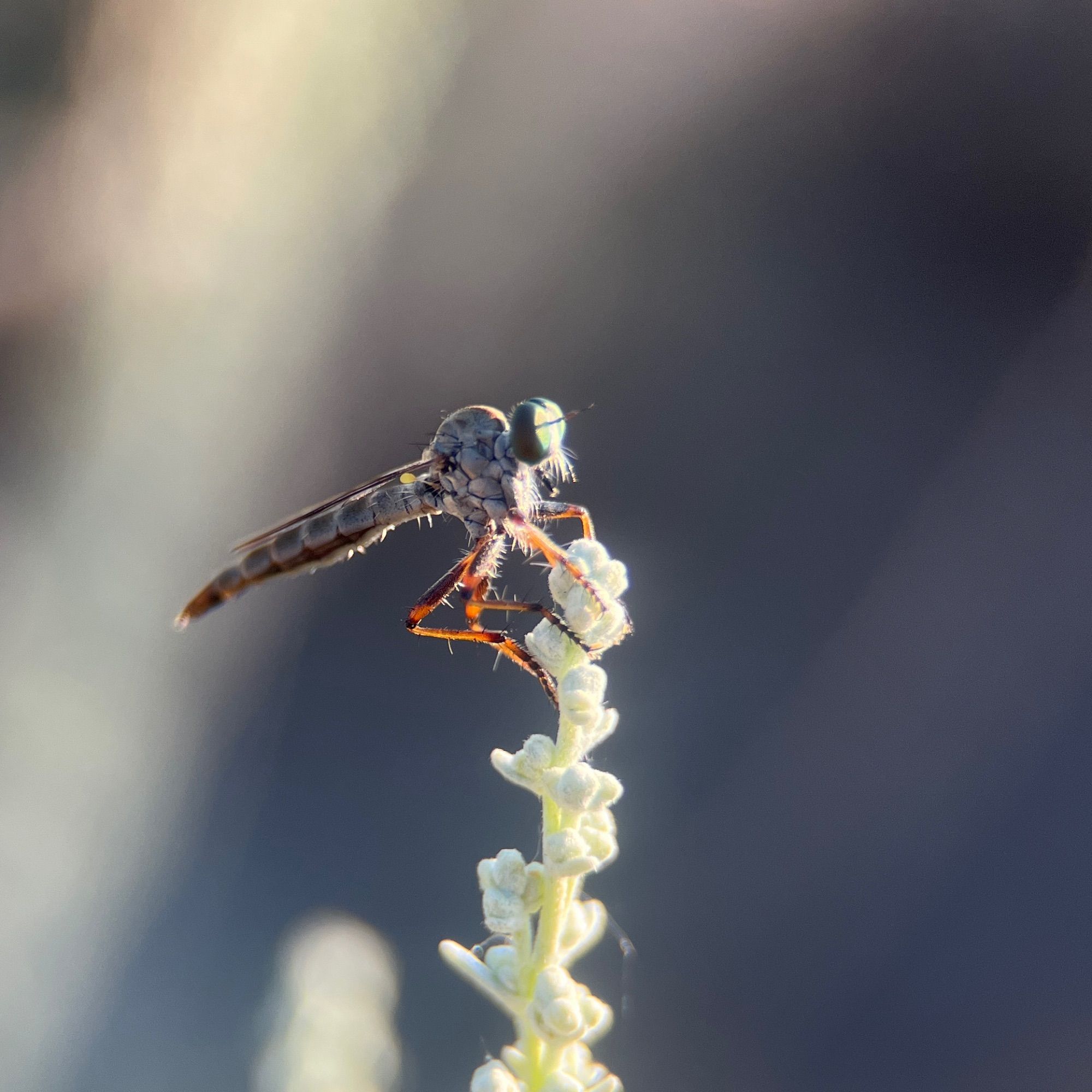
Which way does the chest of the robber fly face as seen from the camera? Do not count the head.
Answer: to the viewer's right
